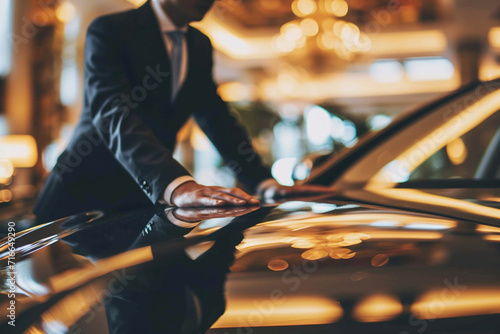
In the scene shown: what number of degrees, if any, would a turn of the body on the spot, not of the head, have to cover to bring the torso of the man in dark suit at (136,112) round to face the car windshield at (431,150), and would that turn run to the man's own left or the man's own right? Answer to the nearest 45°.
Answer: approximately 45° to the man's own left

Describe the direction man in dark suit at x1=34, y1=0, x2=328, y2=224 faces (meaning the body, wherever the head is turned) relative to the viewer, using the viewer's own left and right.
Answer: facing the viewer and to the right of the viewer

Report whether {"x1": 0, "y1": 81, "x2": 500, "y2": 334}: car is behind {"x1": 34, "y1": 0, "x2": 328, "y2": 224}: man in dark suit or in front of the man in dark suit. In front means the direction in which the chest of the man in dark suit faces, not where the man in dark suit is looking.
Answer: in front

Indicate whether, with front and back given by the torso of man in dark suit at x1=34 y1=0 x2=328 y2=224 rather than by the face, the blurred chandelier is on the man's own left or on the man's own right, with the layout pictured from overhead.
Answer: on the man's own left

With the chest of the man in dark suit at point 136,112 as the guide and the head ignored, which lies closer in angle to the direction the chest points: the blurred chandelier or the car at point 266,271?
the car
